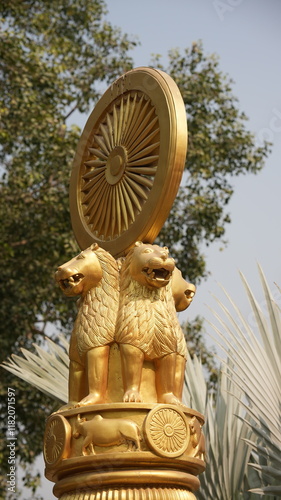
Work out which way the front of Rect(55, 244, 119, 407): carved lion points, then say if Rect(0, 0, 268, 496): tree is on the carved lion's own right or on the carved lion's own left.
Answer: on the carved lion's own right

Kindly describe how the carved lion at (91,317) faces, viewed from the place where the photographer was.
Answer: facing the viewer and to the left of the viewer
